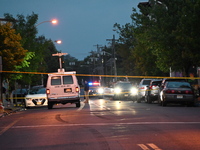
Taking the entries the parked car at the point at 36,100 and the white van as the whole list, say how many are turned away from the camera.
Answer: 1

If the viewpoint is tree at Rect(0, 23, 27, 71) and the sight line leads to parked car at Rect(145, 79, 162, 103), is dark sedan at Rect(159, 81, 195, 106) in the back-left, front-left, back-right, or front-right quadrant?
front-right

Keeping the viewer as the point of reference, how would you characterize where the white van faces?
facing away from the viewer

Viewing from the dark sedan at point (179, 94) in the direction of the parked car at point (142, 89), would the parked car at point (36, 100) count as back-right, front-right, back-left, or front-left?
front-left

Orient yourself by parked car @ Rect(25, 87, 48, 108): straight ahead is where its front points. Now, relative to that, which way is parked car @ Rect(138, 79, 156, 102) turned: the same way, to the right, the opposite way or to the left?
the opposite way

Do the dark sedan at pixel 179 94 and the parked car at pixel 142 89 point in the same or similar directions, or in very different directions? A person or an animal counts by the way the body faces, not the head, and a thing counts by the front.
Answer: same or similar directions

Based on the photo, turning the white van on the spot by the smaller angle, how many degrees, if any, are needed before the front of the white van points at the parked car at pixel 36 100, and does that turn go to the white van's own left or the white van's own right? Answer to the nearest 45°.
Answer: approximately 45° to the white van's own left
